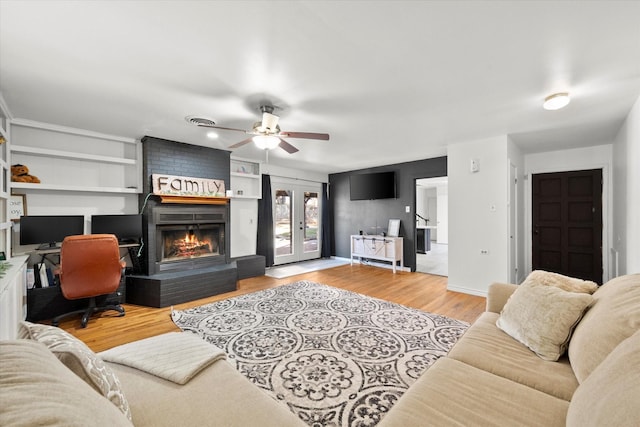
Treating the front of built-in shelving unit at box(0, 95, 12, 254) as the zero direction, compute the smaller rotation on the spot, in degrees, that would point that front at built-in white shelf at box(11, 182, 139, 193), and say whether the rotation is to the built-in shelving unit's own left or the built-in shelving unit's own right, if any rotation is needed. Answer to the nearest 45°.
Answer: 0° — it already faces it

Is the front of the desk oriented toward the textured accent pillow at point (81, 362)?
yes

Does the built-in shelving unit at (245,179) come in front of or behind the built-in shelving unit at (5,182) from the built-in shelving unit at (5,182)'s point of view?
in front

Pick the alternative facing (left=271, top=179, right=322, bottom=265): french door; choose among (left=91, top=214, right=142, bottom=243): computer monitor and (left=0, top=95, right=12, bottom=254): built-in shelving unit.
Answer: the built-in shelving unit

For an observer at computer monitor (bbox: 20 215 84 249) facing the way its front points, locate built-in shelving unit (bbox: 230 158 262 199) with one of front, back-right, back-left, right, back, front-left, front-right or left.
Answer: left

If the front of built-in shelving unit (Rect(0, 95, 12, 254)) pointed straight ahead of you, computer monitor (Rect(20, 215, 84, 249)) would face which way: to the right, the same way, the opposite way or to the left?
to the right

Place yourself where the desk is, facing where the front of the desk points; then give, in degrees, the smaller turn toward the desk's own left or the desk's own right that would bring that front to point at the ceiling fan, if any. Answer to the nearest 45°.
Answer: approximately 45° to the desk's own left

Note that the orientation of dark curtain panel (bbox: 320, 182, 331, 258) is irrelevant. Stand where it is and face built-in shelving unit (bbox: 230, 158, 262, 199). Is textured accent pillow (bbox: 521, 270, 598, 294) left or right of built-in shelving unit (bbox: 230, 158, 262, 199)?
left

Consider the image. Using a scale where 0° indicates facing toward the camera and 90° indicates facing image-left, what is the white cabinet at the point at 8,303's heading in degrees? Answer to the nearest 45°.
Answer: approximately 270°

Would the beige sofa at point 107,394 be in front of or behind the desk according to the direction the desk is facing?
in front

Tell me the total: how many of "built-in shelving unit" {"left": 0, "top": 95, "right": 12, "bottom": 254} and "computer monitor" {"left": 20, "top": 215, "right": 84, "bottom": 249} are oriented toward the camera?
1

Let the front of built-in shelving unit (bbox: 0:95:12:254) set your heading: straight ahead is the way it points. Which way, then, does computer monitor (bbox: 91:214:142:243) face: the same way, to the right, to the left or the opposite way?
to the right

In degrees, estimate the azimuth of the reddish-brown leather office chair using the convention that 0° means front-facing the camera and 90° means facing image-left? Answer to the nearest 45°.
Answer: approximately 180°

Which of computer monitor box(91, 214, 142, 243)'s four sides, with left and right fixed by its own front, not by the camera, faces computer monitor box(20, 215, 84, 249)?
right

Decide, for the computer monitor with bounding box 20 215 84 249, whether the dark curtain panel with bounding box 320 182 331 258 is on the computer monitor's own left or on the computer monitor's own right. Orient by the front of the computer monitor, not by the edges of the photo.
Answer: on the computer monitor's own left

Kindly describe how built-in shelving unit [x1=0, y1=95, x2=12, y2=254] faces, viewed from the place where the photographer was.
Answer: facing to the right of the viewer

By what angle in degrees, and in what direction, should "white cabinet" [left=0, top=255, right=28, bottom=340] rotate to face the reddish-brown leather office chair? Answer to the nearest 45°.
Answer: approximately 45° to its left
